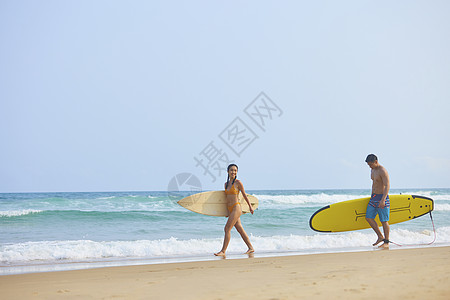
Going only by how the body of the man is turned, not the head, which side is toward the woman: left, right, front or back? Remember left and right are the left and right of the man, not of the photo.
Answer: front

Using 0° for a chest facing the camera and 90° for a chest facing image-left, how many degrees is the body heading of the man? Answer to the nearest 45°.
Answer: approximately 45°
